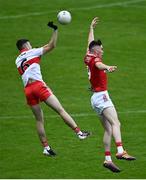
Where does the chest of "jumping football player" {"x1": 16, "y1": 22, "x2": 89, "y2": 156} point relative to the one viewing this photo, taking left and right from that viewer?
facing away from the viewer and to the right of the viewer

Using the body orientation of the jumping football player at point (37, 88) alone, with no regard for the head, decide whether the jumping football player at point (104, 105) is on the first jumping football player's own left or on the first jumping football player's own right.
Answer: on the first jumping football player's own right
